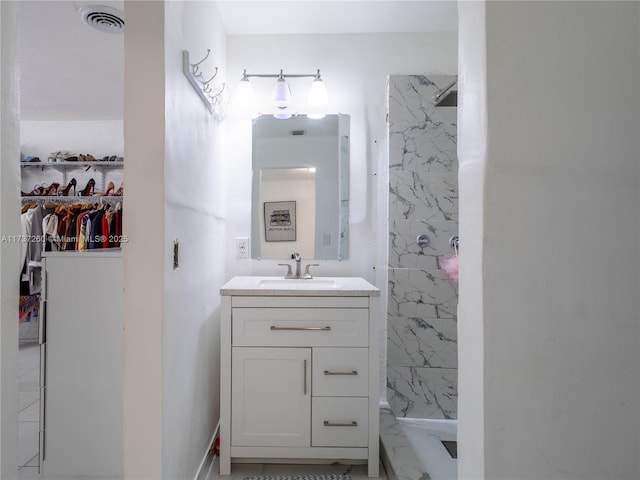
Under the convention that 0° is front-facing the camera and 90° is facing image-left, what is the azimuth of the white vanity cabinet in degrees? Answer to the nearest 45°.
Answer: approximately 0°

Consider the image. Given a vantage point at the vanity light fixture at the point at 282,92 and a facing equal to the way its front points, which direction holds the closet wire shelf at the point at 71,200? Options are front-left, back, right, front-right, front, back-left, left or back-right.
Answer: back-right

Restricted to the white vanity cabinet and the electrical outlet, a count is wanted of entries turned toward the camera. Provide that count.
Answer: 2

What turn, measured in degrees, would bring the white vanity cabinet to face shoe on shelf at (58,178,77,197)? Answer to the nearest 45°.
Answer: approximately 135° to its right

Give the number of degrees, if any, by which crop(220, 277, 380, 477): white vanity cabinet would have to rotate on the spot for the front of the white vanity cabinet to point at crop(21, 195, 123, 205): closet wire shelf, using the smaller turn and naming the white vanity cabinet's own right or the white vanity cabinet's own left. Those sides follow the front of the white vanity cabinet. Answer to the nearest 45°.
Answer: approximately 135° to the white vanity cabinet's own right
